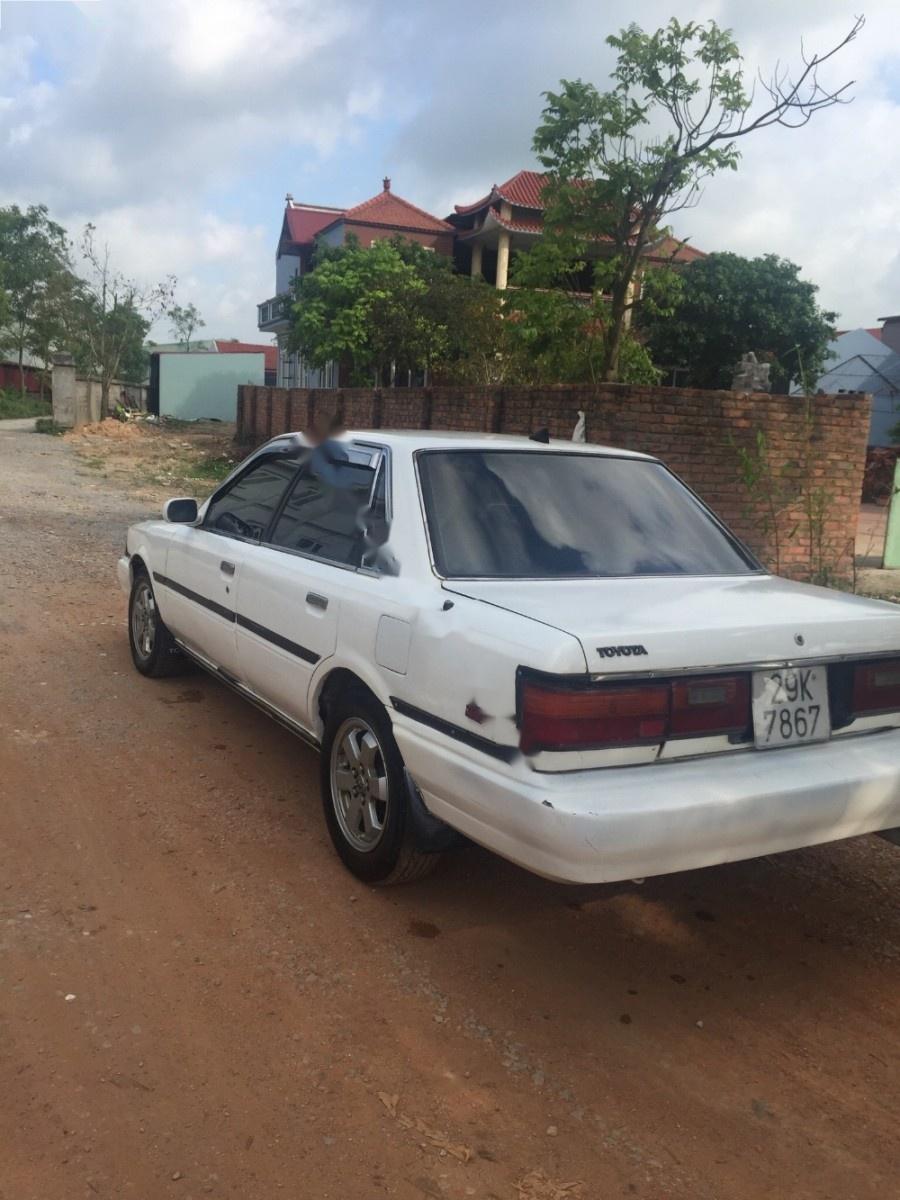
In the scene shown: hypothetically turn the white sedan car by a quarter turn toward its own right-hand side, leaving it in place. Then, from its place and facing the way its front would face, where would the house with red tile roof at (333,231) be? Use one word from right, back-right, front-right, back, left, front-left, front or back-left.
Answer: front-left

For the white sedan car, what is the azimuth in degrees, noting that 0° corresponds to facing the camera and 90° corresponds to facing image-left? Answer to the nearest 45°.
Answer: approximately 135°

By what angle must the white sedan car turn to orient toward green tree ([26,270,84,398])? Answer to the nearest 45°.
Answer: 0° — it already faces it

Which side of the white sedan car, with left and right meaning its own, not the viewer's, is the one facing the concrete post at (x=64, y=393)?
front

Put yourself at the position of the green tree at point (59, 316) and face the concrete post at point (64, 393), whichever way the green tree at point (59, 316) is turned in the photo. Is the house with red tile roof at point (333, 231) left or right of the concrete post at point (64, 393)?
left

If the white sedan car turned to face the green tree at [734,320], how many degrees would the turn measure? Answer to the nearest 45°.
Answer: approximately 45° to its right

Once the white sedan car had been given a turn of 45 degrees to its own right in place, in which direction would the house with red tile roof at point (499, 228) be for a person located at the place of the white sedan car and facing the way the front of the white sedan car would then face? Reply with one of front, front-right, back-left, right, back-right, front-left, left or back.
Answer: front

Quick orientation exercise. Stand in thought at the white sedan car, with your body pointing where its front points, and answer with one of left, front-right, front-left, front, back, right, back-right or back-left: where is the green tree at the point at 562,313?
front-right
